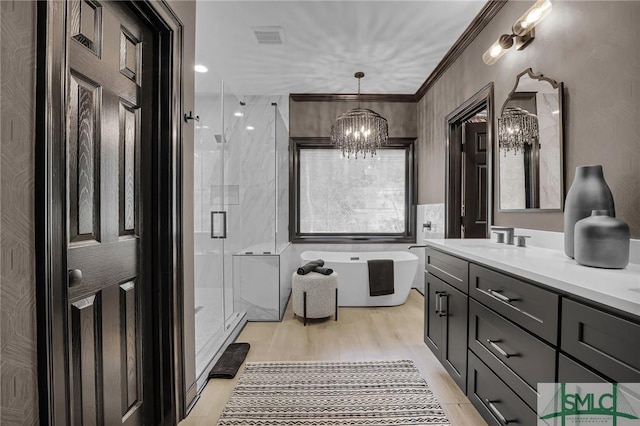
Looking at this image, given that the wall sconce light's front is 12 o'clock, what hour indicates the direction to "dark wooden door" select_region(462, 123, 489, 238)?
The dark wooden door is roughly at 4 o'clock from the wall sconce light.

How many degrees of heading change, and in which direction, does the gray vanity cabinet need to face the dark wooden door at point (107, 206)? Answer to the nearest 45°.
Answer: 0° — it already faces it

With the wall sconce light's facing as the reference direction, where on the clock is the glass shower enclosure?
The glass shower enclosure is roughly at 1 o'clock from the wall sconce light.

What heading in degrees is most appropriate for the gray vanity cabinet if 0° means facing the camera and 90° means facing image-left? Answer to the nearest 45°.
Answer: approximately 45°

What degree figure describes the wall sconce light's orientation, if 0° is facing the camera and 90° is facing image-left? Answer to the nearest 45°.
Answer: approximately 45°

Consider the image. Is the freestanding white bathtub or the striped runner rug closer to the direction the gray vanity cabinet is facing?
the striped runner rug

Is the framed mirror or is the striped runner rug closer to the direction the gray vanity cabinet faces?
the striped runner rug

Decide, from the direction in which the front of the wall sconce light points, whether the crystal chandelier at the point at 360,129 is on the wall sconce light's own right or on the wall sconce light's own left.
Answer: on the wall sconce light's own right
